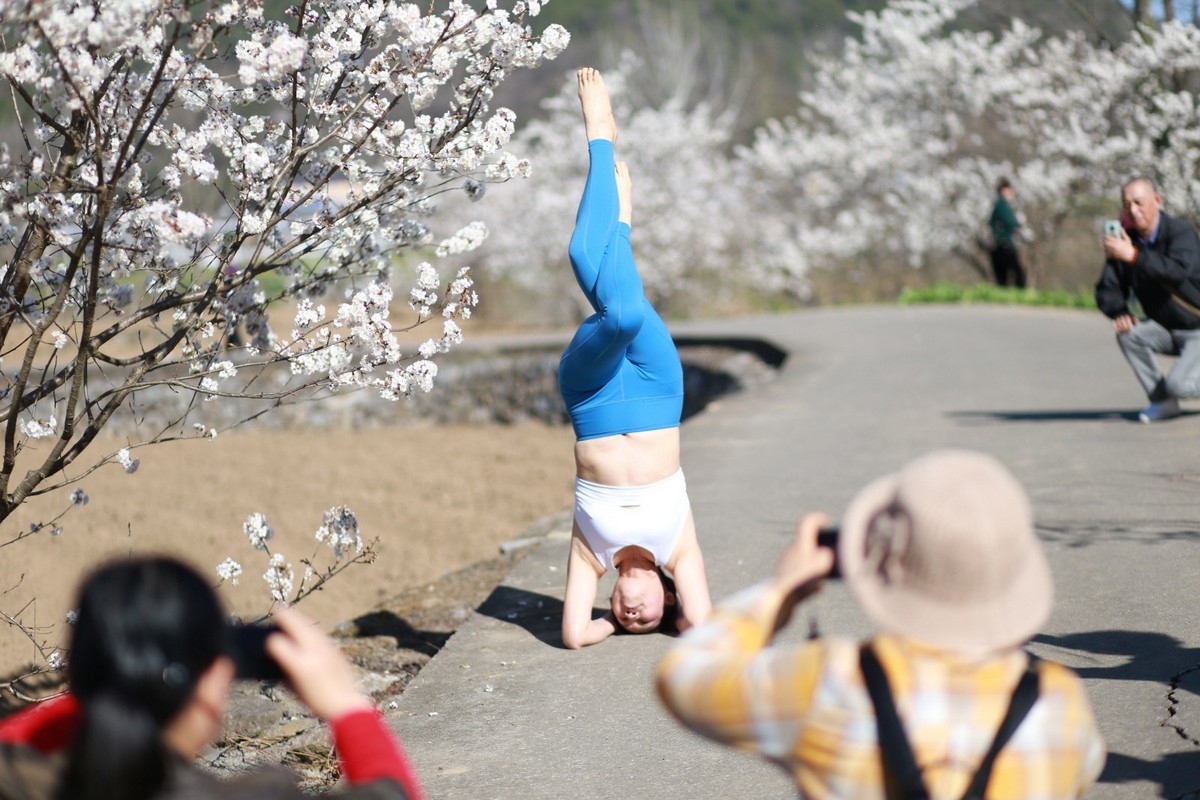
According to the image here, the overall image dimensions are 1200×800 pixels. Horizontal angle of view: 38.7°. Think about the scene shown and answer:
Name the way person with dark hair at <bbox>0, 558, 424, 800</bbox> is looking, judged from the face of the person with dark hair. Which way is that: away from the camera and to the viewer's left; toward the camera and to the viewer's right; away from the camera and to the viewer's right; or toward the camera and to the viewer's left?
away from the camera and to the viewer's right

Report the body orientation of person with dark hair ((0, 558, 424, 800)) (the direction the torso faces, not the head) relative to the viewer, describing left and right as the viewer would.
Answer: facing away from the viewer and to the right of the viewer

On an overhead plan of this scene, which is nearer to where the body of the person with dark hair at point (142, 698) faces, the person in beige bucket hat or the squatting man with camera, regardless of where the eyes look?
the squatting man with camera

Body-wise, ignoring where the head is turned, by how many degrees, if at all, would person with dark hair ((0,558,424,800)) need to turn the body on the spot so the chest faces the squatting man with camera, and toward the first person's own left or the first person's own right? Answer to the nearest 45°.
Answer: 0° — they already face them

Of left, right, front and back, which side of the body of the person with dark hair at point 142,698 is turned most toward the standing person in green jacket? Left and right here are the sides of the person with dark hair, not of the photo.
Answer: front

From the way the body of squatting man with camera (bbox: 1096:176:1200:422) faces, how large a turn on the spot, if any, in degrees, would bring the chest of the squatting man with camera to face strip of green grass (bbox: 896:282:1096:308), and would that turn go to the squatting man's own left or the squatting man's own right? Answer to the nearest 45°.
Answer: approximately 135° to the squatting man's own right

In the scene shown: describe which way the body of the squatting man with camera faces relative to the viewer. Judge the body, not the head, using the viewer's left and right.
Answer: facing the viewer and to the left of the viewer

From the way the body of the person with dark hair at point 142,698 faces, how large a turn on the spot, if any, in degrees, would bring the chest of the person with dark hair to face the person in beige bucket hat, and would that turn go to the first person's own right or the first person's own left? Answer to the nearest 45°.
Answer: approximately 45° to the first person's own right

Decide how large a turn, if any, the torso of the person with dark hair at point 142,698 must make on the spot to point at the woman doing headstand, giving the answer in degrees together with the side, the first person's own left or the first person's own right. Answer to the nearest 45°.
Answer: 0° — they already face them

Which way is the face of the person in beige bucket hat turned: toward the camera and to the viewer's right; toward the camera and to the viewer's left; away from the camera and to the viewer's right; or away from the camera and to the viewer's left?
away from the camera and to the viewer's left

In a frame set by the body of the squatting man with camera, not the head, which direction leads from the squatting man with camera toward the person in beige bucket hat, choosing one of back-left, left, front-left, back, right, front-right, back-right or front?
front-left
